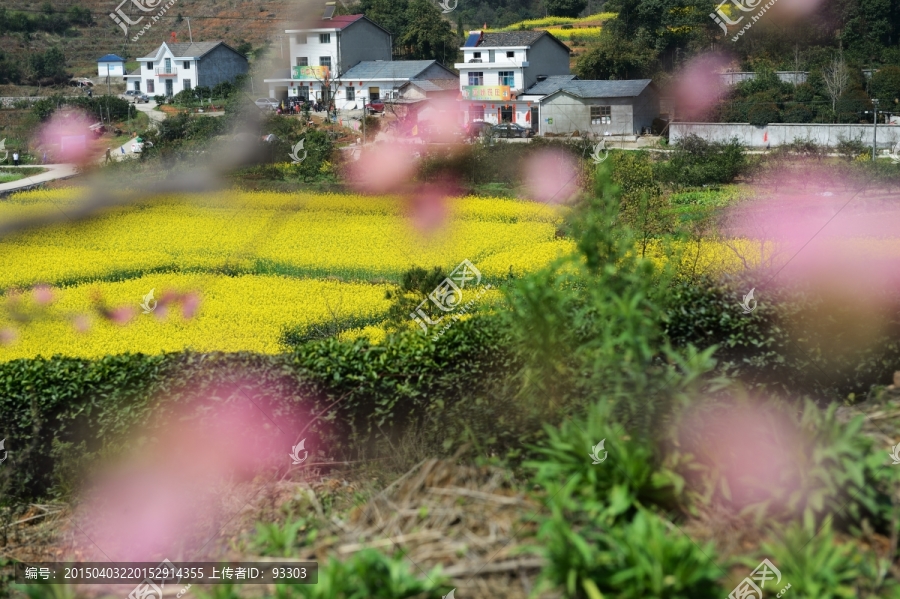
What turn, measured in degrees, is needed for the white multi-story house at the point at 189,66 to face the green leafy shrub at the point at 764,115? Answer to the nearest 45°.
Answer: approximately 135° to its left

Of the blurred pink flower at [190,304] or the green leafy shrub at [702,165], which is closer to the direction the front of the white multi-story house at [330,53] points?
the blurred pink flower

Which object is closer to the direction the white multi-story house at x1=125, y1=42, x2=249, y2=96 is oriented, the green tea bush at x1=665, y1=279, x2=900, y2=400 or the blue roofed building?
the green tea bush

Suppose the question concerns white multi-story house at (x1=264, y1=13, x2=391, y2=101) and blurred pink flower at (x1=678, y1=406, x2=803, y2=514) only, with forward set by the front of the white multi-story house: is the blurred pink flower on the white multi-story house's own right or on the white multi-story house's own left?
on the white multi-story house's own left

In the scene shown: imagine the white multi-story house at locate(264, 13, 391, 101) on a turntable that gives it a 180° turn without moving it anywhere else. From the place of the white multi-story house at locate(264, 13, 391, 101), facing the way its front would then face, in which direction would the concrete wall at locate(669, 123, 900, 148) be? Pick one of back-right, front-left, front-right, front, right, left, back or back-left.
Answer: front-right
